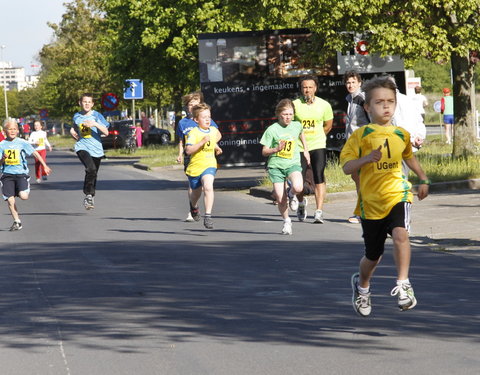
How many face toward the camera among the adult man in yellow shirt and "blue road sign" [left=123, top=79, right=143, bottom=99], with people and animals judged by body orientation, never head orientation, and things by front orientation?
2

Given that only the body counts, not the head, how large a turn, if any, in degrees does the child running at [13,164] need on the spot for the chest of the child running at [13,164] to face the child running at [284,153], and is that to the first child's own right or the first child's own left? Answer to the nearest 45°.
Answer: approximately 45° to the first child's own left

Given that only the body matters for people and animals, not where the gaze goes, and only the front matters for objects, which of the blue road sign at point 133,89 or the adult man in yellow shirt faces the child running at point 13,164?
the blue road sign

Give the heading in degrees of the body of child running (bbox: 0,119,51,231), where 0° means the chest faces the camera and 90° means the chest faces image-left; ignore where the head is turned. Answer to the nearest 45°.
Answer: approximately 0°

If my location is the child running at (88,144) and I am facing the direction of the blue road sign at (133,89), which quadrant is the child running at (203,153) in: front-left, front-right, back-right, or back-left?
back-right
